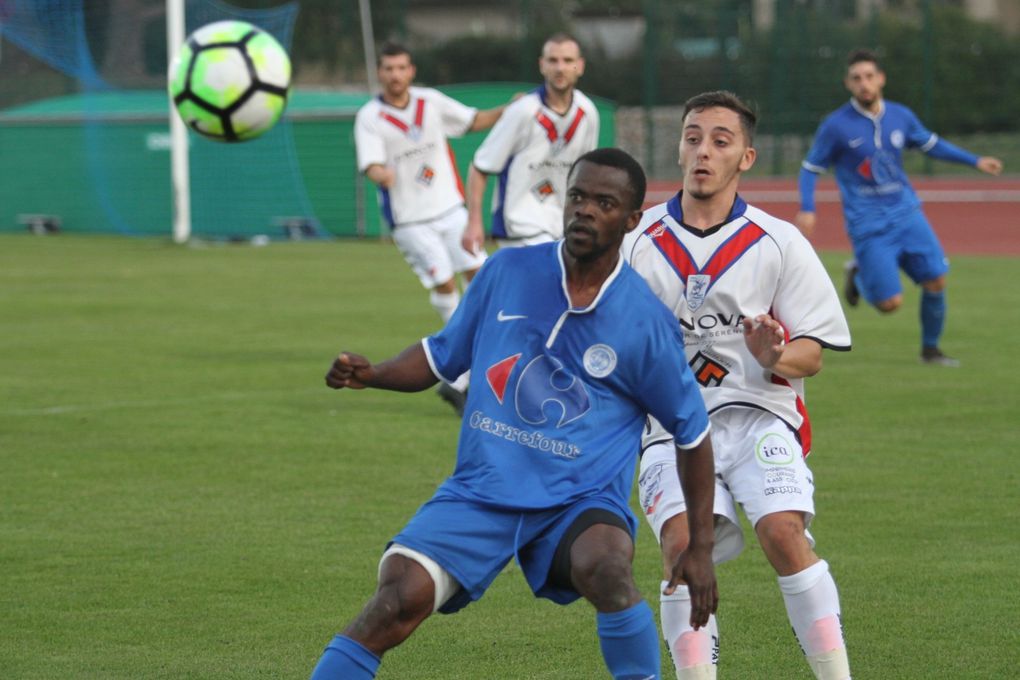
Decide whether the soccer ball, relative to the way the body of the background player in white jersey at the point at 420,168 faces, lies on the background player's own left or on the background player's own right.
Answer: on the background player's own right

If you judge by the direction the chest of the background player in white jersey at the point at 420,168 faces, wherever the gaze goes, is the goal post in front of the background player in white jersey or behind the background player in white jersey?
behind

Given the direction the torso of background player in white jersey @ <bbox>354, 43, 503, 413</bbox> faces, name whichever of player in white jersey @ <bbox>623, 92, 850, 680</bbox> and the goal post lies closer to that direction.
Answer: the player in white jersey

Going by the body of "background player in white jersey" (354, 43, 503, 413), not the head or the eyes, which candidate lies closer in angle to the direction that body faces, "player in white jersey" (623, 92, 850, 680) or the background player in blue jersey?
the player in white jersey

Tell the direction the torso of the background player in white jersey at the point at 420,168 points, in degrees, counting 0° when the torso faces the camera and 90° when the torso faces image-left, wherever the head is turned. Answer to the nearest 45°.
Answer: approximately 0°

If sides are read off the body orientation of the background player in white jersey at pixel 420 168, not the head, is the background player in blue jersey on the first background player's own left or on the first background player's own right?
on the first background player's own left

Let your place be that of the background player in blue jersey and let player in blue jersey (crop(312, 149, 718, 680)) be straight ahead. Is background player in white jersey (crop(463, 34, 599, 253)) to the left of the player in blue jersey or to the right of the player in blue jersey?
right

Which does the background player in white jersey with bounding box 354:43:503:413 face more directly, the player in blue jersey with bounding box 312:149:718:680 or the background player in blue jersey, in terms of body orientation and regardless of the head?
the player in blue jersey
